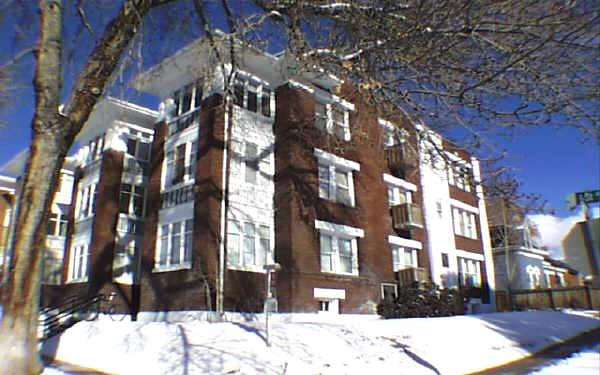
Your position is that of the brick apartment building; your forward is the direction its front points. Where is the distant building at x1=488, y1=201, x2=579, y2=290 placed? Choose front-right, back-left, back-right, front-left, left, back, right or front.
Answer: back

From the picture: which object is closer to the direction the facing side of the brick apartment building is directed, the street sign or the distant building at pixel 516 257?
the street sign

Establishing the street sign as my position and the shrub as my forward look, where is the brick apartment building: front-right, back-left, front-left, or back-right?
front-left

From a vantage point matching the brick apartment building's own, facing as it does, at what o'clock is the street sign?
The street sign is roughly at 10 o'clock from the brick apartment building.

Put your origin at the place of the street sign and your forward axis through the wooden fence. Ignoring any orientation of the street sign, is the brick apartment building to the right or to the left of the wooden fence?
left

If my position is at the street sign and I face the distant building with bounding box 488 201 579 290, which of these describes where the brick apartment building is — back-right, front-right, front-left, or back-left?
front-left

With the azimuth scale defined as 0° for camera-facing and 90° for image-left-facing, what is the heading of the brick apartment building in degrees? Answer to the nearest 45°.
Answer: approximately 45°
